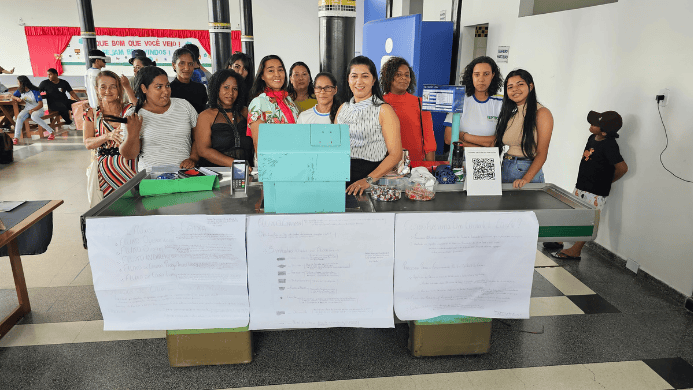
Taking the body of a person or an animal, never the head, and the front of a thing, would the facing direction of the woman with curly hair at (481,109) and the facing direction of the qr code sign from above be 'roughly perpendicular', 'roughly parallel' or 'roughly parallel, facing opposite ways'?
roughly parallel

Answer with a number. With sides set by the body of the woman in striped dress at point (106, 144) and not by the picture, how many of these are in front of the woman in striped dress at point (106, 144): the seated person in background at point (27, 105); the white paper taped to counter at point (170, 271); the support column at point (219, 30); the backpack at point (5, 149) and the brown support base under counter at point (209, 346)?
2

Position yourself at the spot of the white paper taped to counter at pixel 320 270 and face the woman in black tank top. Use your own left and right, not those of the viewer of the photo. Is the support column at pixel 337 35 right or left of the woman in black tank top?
right

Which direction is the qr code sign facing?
toward the camera

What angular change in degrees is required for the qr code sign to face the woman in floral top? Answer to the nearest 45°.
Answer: approximately 90° to its right

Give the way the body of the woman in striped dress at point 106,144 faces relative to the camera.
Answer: toward the camera

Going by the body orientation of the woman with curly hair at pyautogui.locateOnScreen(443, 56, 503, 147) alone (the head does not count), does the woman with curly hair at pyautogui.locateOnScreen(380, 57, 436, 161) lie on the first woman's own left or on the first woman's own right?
on the first woman's own right

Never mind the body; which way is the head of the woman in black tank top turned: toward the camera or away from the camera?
toward the camera

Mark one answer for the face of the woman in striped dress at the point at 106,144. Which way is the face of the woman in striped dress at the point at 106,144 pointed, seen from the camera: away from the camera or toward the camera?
toward the camera

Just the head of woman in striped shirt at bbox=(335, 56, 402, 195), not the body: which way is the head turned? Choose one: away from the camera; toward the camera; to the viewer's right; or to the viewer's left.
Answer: toward the camera

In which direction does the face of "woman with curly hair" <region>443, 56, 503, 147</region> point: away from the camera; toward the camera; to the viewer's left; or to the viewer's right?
toward the camera

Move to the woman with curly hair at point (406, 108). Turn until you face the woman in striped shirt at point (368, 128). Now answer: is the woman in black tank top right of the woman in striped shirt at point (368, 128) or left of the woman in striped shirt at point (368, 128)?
right

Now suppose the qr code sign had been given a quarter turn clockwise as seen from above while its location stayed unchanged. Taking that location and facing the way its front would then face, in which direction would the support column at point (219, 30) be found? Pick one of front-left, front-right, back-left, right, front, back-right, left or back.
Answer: front-right

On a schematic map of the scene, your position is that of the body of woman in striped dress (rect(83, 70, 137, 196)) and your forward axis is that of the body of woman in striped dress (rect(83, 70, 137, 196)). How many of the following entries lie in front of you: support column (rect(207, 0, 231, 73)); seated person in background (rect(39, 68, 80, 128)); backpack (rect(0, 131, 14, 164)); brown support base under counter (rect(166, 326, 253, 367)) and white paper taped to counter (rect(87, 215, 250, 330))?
2

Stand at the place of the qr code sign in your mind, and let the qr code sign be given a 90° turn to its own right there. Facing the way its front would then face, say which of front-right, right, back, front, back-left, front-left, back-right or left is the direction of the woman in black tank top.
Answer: front

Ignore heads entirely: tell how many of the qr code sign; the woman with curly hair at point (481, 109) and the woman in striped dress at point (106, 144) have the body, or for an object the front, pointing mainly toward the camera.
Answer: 3
